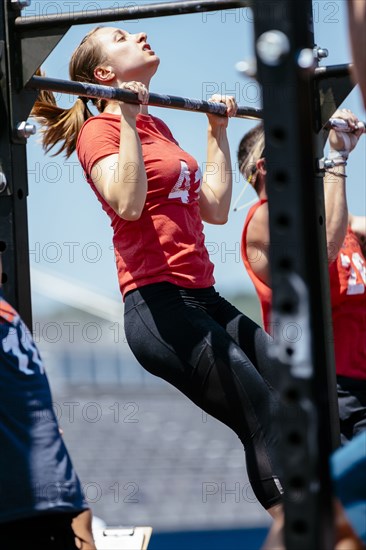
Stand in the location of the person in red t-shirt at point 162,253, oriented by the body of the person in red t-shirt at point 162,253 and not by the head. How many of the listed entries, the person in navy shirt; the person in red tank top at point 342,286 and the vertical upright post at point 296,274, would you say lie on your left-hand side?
1

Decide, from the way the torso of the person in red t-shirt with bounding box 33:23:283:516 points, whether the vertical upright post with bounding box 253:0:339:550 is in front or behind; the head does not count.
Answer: in front

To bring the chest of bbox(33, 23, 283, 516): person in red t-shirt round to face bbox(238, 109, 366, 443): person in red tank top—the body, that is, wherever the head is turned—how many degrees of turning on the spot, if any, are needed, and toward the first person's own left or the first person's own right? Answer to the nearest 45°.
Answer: approximately 90° to the first person's own left

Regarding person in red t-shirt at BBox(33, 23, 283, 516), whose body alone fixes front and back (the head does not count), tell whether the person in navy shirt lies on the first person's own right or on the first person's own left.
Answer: on the first person's own right

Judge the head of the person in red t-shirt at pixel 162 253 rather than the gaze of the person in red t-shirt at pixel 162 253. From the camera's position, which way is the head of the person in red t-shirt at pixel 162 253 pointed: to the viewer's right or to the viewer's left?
to the viewer's right

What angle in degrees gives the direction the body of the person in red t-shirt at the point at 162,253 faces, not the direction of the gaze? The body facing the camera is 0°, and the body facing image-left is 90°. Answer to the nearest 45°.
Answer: approximately 315°
